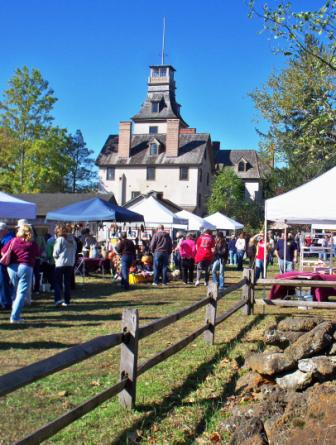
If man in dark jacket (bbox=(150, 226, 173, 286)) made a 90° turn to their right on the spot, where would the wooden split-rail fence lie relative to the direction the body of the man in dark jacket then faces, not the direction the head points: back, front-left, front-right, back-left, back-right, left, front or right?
right

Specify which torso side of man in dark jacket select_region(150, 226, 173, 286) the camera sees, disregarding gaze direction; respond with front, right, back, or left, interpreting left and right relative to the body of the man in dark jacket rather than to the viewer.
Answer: back

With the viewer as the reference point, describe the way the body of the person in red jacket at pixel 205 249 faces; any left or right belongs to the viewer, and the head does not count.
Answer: facing away from the viewer

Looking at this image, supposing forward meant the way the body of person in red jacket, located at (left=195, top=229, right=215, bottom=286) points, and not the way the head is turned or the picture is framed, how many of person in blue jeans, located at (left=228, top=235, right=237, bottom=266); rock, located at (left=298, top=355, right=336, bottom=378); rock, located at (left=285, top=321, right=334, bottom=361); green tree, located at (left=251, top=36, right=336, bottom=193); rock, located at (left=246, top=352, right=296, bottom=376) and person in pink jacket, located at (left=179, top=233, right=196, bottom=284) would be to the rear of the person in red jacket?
3

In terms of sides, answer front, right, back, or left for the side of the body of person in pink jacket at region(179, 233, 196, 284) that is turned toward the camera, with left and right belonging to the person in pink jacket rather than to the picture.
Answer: back

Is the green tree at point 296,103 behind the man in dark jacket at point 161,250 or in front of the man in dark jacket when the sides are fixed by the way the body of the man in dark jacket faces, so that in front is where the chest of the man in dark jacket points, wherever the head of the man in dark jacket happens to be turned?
in front
